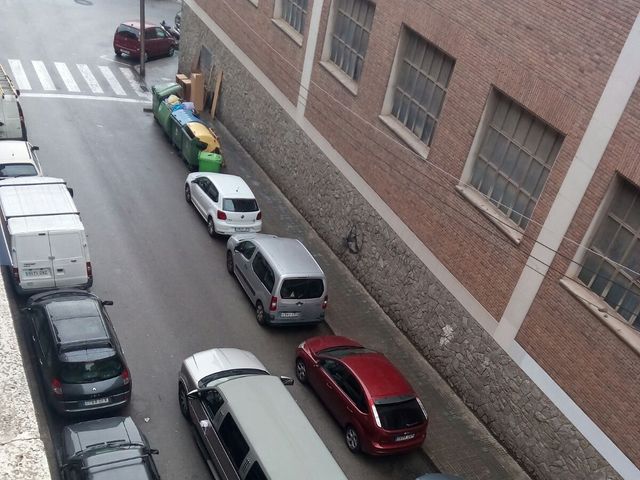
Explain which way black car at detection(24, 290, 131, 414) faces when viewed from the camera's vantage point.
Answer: facing away from the viewer

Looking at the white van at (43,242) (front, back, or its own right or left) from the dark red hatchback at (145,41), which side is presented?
front

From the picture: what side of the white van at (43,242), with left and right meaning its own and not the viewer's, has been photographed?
back

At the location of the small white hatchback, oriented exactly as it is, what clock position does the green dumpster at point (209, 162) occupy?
The green dumpster is roughly at 1 o'clock from the small white hatchback.

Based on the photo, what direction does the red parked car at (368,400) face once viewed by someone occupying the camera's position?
facing away from the viewer and to the left of the viewer

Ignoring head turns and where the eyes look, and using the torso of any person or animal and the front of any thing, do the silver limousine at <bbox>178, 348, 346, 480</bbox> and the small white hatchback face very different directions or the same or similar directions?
same or similar directions

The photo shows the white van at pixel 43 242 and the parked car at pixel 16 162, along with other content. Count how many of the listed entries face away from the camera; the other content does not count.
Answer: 2

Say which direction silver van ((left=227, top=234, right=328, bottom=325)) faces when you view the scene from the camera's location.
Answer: facing away from the viewer and to the left of the viewer

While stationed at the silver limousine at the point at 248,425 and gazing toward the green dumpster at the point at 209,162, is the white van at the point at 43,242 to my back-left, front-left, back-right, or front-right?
front-left

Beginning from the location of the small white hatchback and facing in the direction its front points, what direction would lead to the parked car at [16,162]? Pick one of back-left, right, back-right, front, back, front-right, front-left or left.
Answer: front-left

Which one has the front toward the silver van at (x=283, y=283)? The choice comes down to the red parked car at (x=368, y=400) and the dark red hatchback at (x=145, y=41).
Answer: the red parked car

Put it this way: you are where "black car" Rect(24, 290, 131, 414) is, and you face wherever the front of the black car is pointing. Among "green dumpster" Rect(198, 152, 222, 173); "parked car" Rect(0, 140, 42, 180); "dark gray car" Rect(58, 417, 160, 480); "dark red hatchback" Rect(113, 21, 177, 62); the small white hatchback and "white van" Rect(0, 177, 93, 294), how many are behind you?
1

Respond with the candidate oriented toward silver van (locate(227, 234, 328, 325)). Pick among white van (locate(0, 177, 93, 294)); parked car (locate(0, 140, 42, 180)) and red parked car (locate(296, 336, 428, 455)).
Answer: the red parked car

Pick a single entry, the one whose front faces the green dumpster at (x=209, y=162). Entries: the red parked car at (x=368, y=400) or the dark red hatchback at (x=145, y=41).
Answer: the red parked car

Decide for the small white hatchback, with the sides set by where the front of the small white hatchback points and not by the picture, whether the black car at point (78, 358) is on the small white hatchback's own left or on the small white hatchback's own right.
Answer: on the small white hatchback's own left
